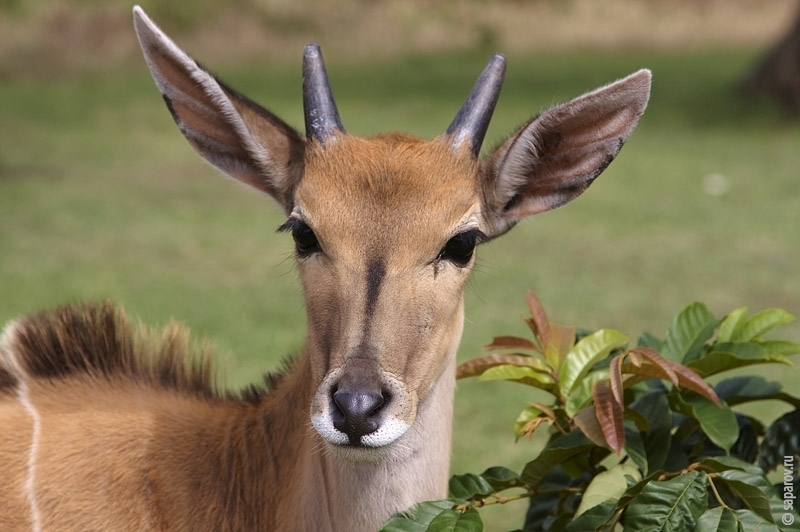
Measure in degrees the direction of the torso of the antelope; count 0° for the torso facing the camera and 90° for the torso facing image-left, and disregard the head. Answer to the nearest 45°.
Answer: approximately 315°

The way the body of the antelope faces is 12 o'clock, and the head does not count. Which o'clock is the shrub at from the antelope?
The shrub is roughly at 11 o'clock from the antelope.
